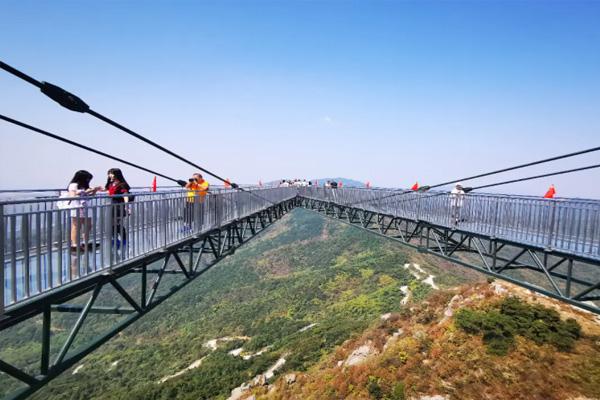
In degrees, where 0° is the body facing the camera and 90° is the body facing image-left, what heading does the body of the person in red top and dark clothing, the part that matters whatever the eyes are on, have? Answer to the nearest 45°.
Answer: approximately 45°

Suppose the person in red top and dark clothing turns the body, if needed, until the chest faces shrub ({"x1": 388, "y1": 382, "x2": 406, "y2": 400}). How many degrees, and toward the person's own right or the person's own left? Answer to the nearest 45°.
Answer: approximately 135° to the person's own left

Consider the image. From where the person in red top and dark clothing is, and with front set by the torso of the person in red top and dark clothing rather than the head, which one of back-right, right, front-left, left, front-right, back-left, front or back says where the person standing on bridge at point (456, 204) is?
back-left

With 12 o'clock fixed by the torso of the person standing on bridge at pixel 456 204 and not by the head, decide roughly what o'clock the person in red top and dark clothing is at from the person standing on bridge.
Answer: The person in red top and dark clothing is roughly at 1 o'clock from the person standing on bridge.

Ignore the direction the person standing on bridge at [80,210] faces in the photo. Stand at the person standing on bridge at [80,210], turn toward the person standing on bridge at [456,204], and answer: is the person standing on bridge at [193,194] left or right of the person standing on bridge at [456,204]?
left

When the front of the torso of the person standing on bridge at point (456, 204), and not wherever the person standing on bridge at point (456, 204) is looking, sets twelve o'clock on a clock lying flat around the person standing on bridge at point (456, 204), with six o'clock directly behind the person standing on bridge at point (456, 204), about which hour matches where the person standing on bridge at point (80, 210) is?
the person standing on bridge at point (80, 210) is roughly at 1 o'clock from the person standing on bridge at point (456, 204).
